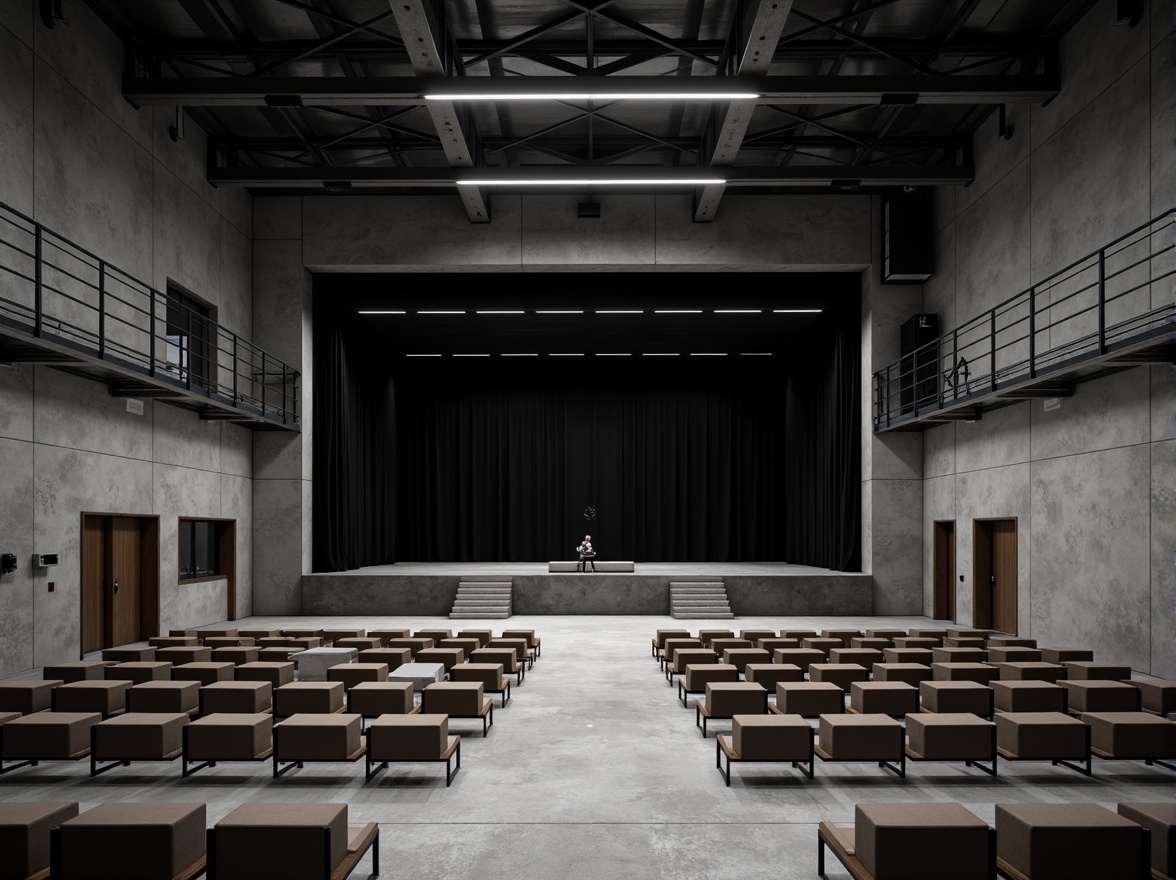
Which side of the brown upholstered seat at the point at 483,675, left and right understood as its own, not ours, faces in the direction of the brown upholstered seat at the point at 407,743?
back

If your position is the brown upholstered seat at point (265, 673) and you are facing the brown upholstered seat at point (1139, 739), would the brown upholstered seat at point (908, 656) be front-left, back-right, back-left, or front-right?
front-left

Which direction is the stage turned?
toward the camera

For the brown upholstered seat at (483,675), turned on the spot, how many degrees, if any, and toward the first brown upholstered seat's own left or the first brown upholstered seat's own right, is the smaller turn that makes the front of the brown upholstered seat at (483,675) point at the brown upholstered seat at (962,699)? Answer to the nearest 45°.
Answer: approximately 135° to the first brown upholstered seat's own right

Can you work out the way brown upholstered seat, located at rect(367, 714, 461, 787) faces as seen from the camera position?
facing away from the viewer

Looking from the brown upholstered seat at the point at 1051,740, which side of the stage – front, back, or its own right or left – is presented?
front

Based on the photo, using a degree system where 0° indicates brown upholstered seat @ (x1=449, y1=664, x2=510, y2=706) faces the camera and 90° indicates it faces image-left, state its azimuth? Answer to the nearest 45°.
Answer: approximately 180°

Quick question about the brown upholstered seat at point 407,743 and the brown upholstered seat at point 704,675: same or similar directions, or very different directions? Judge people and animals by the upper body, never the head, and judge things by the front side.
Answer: same or similar directions

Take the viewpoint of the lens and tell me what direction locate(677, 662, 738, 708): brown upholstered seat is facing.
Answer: facing away from the viewer

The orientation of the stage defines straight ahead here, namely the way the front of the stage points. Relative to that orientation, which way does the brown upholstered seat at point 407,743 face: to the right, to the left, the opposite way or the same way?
the opposite way
